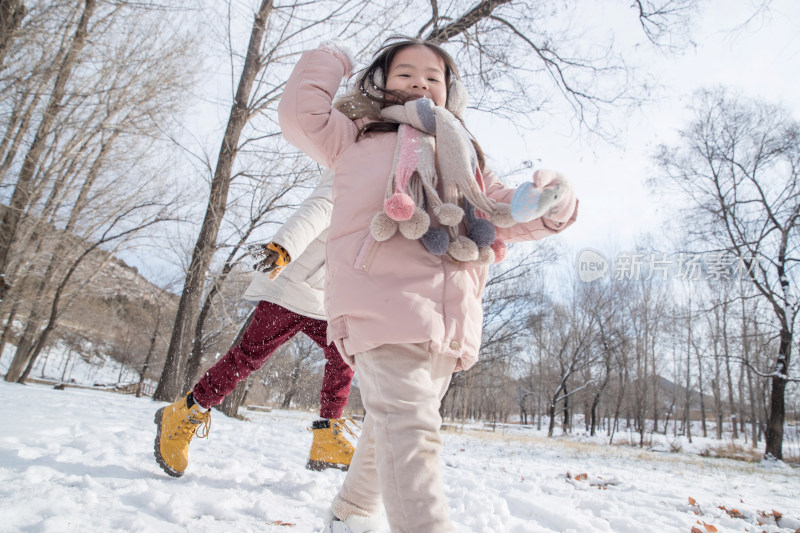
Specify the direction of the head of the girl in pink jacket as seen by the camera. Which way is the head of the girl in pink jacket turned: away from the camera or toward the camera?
toward the camera

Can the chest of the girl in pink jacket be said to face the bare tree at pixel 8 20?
no

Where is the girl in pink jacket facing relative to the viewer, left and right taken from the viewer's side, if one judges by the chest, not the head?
facing the viewer and to the right of the viewer
